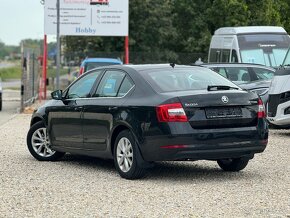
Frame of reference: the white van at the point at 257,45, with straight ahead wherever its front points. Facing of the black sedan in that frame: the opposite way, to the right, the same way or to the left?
the opposite way

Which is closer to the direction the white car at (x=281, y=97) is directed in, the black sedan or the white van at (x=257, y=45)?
the black sedan

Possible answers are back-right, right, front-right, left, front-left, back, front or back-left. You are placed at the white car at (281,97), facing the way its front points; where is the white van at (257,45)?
back-right

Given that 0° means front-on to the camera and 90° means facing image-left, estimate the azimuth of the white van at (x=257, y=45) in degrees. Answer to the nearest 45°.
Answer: approximately 315°

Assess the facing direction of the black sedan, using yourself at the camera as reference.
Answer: facing away from the viewer and to the left of the viewer

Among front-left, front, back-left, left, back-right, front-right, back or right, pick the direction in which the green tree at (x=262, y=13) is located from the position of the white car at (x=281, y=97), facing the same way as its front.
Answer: back-right

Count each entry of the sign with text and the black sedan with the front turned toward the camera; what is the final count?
1

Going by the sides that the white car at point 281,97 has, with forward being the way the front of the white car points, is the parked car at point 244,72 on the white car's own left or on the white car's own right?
on the white car's own right

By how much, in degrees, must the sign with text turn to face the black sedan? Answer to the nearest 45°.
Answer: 0° — it already faces it

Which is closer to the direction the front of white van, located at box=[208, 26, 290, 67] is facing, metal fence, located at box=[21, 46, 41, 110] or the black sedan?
the black sedan
